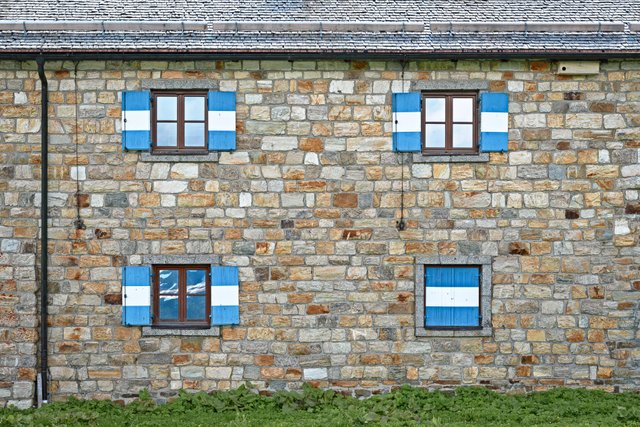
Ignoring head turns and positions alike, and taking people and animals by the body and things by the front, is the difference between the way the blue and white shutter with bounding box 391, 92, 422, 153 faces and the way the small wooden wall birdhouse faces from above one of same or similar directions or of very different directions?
same or similar directions

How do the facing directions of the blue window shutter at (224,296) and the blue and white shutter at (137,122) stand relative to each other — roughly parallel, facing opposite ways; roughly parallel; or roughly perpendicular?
roughly parallel

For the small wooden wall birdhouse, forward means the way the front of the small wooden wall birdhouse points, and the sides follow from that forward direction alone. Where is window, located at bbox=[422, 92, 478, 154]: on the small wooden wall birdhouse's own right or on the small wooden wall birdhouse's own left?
on the small wooden wall birdhouse's own right

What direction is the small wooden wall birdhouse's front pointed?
toward the camera

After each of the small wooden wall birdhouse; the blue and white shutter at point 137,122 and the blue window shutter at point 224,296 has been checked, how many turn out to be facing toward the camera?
3

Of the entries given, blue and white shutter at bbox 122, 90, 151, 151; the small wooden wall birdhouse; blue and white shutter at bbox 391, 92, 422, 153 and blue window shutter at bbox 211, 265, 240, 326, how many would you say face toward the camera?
4

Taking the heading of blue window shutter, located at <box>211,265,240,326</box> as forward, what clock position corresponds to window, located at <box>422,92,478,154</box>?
The window is roughly at 9 o'clock from the blue window shutter.

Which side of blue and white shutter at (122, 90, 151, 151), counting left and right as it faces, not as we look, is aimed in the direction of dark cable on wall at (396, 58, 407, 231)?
left

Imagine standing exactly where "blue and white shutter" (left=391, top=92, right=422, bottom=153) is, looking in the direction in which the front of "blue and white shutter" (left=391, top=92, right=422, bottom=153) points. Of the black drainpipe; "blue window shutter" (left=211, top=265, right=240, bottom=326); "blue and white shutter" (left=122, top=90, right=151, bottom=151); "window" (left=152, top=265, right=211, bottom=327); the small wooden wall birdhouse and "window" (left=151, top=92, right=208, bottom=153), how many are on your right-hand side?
5

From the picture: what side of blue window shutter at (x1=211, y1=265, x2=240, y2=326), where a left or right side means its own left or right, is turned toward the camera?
front

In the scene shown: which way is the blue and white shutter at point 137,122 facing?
toward the camera
